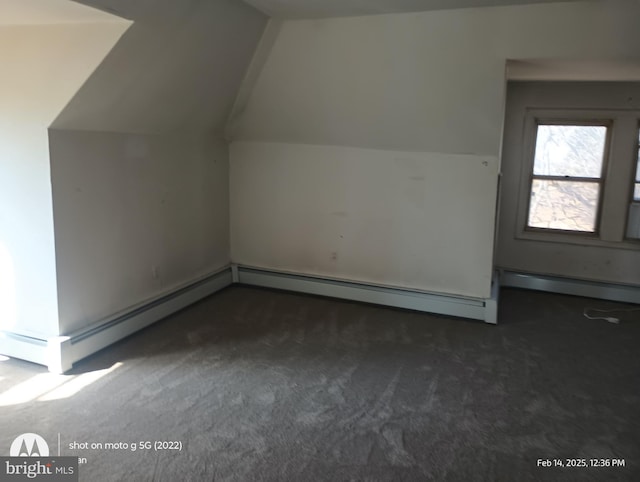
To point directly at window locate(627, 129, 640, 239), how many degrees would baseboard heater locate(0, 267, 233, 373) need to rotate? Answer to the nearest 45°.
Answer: approximately 45° to its left

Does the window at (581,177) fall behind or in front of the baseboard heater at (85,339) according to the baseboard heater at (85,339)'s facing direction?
in front

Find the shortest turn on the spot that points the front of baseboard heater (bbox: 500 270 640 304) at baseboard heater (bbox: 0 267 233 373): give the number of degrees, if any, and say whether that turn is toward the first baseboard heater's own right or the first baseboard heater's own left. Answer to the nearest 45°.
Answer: approximately 45° to the first baseboard heater's own right

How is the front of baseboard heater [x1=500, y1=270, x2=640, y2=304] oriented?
toward the camera

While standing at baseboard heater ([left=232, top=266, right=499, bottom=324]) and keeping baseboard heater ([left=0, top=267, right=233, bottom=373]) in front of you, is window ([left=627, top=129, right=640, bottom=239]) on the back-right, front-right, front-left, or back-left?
back-left

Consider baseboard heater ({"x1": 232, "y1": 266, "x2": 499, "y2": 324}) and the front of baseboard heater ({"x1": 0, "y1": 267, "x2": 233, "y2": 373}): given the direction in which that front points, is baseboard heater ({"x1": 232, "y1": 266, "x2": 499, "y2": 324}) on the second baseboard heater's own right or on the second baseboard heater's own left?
on the second baseboard heater's own left

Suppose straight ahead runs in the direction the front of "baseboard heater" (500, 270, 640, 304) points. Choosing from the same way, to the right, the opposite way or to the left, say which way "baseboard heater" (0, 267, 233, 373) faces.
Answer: to the left

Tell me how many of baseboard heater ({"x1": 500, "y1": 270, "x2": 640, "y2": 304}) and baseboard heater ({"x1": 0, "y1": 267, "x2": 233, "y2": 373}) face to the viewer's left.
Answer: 0
